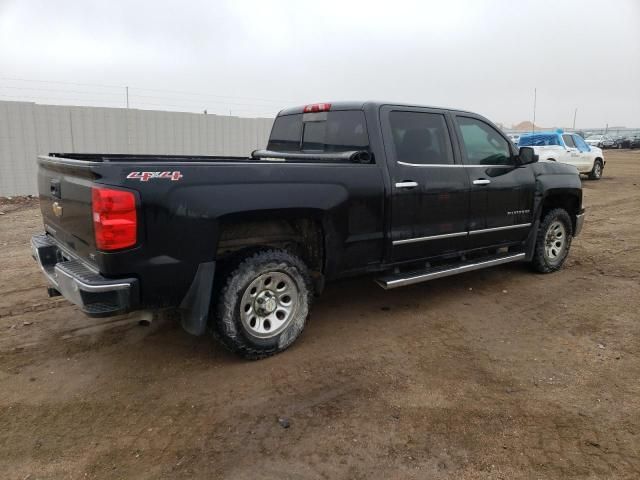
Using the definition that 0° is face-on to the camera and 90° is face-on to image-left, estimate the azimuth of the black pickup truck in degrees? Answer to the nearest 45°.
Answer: approximately 225°

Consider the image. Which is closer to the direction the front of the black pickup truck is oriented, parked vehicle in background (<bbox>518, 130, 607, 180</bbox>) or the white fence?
the parked vehicle in background

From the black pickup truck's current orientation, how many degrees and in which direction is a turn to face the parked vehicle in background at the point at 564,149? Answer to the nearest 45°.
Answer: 0° — it already faces it

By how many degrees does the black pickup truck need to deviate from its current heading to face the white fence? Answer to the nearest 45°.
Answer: approximately 90° to its left
